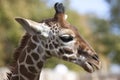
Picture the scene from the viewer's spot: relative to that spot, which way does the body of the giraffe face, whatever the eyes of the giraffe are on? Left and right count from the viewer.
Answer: facing to the right of the viewer
